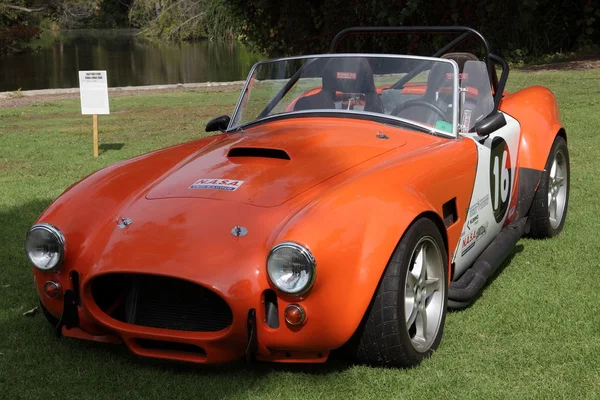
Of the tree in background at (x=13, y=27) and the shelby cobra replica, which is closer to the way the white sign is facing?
the shelby cobra replica

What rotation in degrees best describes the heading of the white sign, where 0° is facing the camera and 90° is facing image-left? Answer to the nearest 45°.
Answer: approximately 0°

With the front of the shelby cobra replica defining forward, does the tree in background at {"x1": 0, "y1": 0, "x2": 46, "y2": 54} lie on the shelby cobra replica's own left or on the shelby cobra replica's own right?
on the shelby cobra replica's own right

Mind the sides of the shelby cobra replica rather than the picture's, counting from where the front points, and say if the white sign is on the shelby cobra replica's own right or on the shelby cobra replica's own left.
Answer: on the shelby cobra replica's own right

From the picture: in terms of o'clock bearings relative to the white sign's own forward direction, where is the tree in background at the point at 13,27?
The tree in background is roughly at 6 o'clock from the white sign.

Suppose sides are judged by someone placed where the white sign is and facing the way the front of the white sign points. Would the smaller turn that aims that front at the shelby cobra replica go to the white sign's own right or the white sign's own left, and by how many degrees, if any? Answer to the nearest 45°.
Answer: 0° — it already faces it
